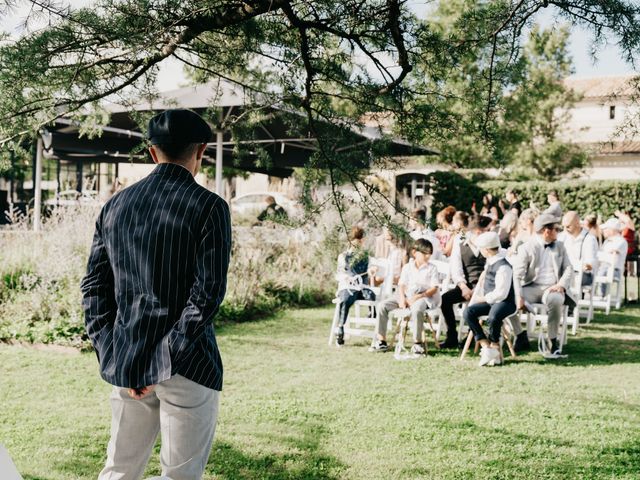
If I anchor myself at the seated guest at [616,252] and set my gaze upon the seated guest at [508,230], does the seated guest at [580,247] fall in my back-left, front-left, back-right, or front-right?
front-left

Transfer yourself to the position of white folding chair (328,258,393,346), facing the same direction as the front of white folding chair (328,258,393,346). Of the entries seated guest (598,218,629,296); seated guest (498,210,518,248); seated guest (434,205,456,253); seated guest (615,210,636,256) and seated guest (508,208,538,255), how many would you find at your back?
5

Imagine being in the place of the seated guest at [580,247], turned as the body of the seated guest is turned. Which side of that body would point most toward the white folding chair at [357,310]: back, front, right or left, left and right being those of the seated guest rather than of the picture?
front

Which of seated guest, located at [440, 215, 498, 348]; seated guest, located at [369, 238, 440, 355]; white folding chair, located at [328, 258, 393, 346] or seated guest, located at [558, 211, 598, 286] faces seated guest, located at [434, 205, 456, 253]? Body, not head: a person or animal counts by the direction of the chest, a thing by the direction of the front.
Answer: seated guest, located at [558, 211, 598, 286]

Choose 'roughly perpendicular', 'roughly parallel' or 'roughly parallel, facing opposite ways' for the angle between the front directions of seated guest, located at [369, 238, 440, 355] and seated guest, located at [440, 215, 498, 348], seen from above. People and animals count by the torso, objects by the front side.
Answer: roughly parallel

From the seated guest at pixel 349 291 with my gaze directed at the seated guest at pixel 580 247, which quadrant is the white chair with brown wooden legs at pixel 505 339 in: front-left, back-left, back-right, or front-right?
front-right

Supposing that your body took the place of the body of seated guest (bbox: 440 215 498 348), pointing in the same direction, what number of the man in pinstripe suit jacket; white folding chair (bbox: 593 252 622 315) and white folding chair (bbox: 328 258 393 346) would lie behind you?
1

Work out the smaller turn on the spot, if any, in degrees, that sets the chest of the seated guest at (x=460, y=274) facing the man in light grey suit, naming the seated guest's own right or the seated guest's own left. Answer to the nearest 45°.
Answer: approximately 135° to the seated guest's own left

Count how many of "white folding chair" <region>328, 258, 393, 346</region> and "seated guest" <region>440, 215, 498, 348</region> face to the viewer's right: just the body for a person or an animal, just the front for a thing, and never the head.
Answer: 0

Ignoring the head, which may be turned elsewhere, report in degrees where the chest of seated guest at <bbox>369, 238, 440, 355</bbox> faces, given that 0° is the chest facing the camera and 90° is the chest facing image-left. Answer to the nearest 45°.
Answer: approximately 45°

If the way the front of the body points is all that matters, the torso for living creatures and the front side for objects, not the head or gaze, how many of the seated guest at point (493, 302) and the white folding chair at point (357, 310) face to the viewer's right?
0

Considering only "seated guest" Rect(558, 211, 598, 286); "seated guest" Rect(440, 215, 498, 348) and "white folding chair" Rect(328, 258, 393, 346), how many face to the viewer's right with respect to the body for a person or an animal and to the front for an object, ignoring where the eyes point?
0

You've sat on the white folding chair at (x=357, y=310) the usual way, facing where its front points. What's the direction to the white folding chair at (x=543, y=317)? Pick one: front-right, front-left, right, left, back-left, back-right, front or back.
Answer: back-left

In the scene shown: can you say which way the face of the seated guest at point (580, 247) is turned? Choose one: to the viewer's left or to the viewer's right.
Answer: to the viewer's left

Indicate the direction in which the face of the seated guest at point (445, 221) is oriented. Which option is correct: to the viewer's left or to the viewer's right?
to the viewer's left
